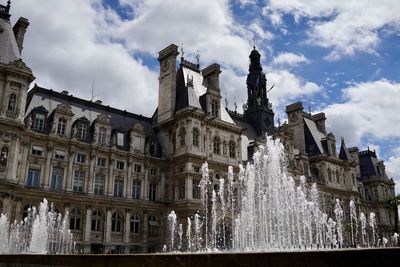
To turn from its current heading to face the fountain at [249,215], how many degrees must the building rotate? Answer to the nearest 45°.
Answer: approximately 45° to its left
